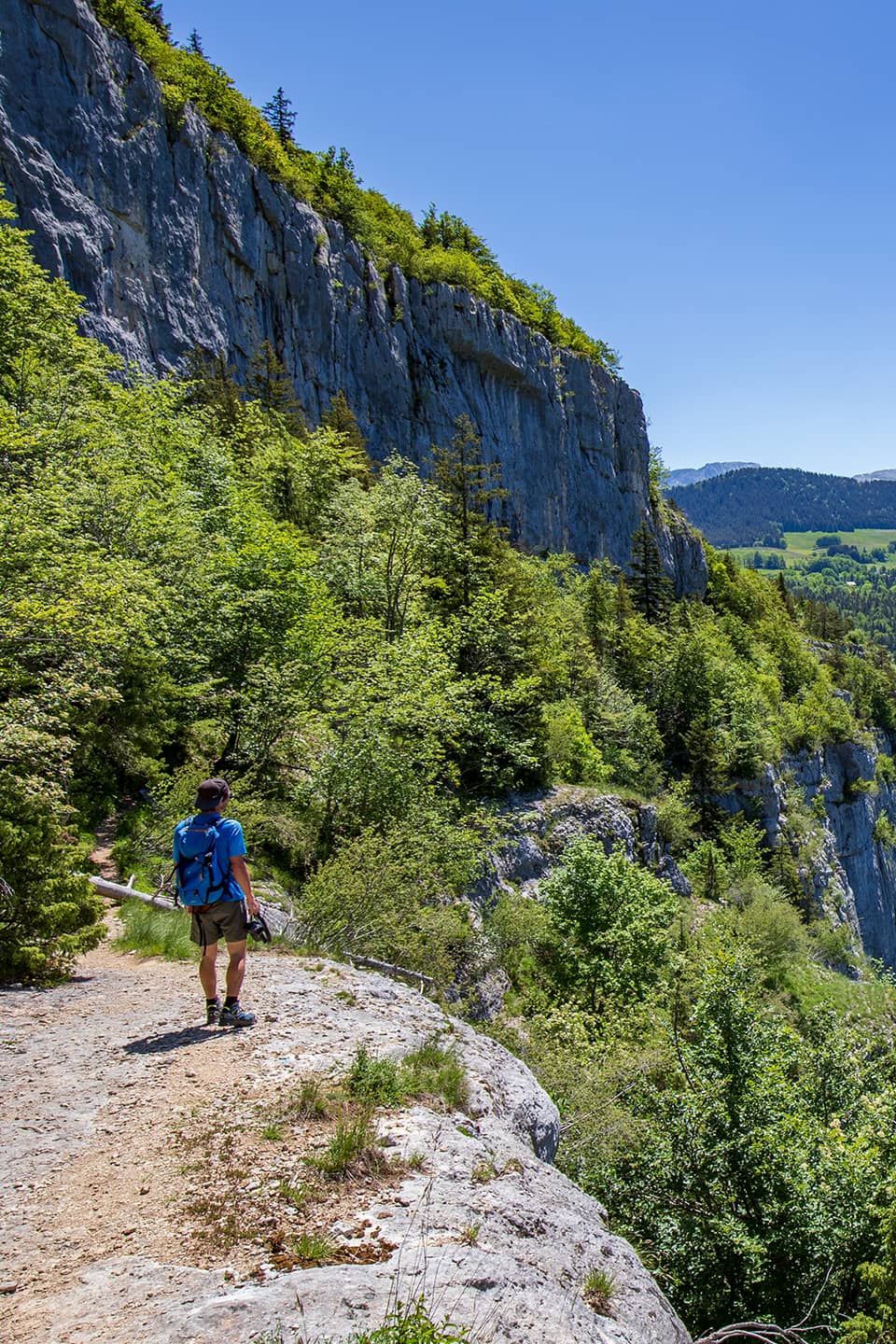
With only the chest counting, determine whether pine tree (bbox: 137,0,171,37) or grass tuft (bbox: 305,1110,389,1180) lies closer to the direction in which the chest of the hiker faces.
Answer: the pine tree

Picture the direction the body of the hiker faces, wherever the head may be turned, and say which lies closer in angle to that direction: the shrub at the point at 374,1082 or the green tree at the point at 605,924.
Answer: the green tree

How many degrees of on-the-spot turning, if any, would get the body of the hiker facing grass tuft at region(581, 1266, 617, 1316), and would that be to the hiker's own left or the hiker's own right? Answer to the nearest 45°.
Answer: approximately 90° to the hiker's own right

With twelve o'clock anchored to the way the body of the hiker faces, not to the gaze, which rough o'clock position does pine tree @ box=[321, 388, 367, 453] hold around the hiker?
The pine tree is roughly at 11 o'clock from the hiker.

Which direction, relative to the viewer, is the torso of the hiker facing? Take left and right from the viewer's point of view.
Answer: facing away from the viewer and to the right of the viewer

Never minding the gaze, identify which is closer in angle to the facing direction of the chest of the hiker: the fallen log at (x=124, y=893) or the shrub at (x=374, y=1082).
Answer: the fallen log

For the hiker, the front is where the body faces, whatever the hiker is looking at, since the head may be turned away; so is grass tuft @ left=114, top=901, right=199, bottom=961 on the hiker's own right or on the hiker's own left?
on the hiker's own left

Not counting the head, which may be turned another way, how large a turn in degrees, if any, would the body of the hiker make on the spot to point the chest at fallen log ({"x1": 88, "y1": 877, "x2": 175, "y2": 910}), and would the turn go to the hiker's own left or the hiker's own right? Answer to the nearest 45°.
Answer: approximately 45° to the hiker's own left

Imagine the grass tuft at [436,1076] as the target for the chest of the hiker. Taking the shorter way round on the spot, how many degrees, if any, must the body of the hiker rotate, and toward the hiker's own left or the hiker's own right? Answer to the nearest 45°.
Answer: approximately 90° to the hiker's own right

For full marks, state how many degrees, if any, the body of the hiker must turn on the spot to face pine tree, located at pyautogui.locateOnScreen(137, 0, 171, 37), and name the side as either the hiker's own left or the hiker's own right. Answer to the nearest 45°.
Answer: approximately 45° to the hiker's own left
